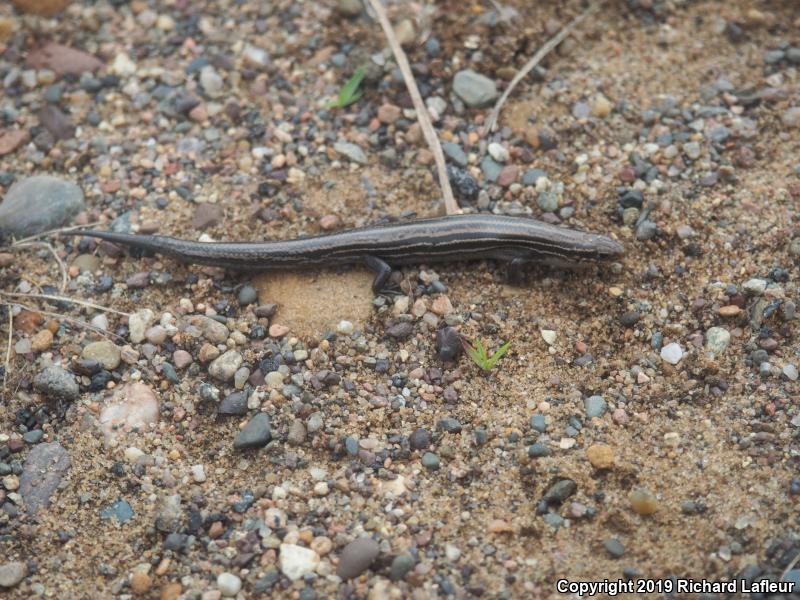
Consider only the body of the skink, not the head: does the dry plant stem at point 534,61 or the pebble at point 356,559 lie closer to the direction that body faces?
the dry plant stem

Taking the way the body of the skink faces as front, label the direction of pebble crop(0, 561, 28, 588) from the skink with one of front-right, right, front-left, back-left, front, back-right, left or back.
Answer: back-right

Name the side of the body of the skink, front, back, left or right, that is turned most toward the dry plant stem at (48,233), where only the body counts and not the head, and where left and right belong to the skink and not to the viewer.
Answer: back

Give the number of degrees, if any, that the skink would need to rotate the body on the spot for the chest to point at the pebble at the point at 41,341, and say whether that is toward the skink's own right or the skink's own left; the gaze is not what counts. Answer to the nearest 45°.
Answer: approximately 180°

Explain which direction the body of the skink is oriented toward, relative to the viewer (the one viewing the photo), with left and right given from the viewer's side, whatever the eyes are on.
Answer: facing to the right of the viewer

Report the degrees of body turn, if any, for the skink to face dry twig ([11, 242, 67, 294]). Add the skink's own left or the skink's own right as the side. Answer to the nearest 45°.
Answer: approximately 180°

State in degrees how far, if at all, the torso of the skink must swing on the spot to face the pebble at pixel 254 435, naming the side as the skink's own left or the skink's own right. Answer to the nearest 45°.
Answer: approximately 135° to the skink's own right

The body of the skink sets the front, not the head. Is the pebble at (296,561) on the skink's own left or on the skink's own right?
on the skink's own right

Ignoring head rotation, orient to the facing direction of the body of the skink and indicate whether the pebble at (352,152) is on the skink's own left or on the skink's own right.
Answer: on the skink's own left

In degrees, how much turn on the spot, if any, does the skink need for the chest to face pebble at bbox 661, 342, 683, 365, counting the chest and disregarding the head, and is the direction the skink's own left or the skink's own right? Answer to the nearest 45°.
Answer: approximately 45° to the skink's own right

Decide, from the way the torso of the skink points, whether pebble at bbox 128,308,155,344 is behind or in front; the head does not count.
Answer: behind

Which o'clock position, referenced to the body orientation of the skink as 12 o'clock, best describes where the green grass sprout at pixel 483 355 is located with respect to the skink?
The green grass sprout is roughly at 2 o'clock from the skink.

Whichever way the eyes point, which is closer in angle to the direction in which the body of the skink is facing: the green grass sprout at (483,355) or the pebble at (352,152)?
the green grass sprout
